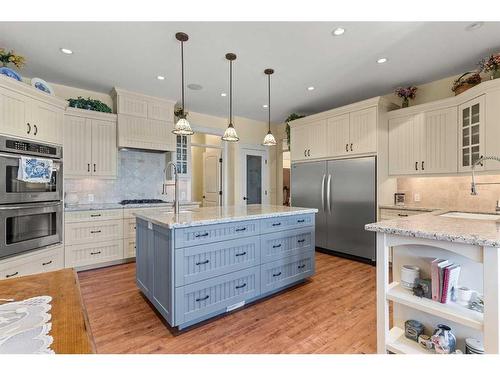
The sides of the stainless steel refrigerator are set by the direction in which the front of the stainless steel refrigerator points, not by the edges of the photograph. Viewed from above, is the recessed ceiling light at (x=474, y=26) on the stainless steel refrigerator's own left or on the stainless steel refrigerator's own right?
on the stainless steel refrigerator's own left

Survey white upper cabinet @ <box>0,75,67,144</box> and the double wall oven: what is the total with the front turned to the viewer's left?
0

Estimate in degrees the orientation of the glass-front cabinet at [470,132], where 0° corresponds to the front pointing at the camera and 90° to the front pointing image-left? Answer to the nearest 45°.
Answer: approximately 45°

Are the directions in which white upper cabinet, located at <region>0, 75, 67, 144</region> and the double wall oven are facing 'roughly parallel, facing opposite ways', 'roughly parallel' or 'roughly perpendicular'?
roughly parallel

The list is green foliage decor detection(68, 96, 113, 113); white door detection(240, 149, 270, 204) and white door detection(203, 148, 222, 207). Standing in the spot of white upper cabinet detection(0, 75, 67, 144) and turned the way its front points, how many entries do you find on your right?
0

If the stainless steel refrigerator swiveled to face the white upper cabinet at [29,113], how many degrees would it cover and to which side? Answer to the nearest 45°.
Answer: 0° — it already faces it

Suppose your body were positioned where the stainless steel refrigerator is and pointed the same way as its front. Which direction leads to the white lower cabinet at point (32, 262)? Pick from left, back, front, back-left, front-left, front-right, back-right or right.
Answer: front

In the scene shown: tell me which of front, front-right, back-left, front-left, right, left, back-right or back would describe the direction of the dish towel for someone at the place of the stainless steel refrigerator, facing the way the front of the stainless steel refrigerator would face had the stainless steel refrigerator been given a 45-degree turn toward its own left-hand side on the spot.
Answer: front-right

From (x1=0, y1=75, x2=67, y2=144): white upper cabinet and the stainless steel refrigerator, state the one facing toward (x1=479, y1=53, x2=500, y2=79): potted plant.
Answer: the white upper cabinet

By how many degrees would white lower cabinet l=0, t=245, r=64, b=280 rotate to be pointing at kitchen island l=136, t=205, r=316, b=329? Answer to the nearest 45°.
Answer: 0° — it already faces it

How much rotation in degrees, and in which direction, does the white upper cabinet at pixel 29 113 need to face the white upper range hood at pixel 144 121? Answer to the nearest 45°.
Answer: approximately 45° to its left

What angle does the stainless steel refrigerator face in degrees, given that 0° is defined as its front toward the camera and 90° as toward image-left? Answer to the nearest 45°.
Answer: approximately 45°

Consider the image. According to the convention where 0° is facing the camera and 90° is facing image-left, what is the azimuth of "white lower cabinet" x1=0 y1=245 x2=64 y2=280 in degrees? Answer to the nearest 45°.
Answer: approximately 315°

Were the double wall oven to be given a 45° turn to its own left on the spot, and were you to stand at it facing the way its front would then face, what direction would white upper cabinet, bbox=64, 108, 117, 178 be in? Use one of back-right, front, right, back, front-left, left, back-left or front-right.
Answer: front-left

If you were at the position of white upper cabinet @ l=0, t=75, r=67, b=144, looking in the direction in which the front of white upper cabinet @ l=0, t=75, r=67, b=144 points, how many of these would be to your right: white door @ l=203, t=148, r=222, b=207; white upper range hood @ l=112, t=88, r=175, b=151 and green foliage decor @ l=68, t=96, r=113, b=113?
0

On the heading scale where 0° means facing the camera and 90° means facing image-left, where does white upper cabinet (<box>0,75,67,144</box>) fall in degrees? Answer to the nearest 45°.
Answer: approximately 315°

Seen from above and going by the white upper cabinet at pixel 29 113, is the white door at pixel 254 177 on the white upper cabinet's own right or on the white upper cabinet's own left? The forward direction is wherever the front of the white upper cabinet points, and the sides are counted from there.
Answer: on the white upper cabinet's own left

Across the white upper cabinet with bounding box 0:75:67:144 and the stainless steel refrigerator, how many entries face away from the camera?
0

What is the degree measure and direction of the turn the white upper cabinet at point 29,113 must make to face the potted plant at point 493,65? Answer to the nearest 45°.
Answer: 0° — it already faces it
